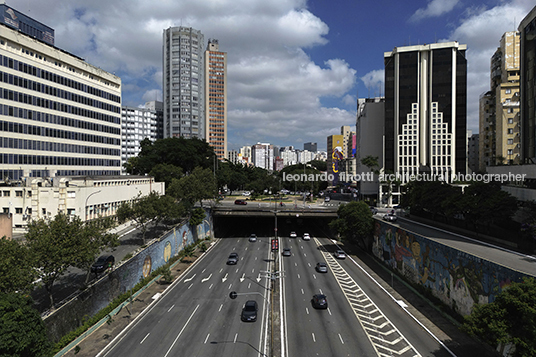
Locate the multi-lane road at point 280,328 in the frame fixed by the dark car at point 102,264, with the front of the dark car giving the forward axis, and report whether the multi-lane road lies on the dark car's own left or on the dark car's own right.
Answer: on the dark car's own left

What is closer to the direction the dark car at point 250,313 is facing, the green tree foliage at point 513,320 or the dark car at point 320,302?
the green tree foliage

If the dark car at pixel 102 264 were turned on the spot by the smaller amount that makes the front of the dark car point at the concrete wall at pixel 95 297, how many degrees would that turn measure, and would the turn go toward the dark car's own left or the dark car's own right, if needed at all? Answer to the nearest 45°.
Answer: approximately 45° to the dark car's own left

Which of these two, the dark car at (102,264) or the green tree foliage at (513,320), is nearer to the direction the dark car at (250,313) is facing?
the green tree foliage

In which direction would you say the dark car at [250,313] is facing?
toward the camera

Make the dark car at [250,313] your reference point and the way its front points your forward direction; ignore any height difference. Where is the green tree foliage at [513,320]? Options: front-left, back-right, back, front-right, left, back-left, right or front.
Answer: front-left

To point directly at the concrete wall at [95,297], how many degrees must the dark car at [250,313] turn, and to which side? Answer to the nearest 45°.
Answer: approximately 90° to its right

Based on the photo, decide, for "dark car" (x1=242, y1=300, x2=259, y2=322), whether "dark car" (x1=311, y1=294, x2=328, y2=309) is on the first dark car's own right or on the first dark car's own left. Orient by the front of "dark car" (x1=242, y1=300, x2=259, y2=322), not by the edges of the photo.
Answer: on the first dark car's own left

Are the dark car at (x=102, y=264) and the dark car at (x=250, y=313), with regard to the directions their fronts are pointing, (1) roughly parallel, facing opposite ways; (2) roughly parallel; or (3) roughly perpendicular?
roughly parallel

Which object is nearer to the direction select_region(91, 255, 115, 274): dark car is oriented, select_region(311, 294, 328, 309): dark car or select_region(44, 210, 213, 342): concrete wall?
the concrete wall

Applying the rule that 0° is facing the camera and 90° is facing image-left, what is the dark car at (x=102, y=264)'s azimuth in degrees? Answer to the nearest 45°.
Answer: approximately 45°

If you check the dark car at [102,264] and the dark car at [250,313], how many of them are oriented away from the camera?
0

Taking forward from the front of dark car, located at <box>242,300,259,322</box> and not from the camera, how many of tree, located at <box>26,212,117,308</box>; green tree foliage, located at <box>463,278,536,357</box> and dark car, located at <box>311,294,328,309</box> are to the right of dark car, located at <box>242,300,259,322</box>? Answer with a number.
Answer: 1
